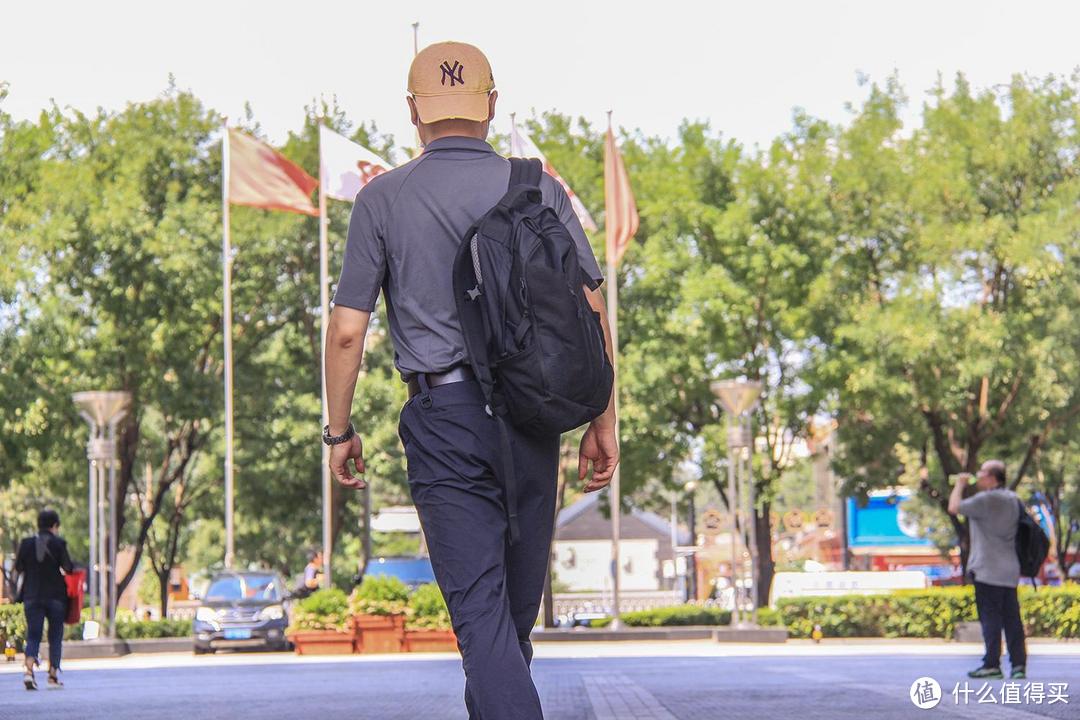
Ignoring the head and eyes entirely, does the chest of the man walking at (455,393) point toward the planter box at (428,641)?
yes

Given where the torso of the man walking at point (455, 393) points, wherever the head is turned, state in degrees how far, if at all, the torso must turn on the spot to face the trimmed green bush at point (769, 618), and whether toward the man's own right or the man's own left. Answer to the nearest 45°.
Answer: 0° — they already face it

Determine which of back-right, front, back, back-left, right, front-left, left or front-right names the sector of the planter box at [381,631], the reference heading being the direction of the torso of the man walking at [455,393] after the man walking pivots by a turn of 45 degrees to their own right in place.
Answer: front-left

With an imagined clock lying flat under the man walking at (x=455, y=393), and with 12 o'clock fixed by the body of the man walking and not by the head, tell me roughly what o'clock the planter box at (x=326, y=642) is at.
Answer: The planter box is roughly at 12 o'clock from the man walking.

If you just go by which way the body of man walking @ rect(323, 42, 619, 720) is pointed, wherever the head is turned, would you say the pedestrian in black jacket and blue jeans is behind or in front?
in front

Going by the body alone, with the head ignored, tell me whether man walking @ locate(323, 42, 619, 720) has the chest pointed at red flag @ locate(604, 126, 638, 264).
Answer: yes

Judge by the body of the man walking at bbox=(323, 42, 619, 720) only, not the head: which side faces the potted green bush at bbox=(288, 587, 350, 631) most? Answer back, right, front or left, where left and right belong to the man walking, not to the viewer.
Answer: front

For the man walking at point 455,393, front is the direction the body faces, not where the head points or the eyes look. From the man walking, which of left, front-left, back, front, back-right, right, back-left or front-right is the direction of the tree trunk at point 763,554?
front

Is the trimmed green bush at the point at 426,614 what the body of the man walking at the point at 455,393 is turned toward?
yes

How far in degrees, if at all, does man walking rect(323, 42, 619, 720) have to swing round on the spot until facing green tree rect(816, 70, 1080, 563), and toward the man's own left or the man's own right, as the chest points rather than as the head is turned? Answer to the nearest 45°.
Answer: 0° — they already face it

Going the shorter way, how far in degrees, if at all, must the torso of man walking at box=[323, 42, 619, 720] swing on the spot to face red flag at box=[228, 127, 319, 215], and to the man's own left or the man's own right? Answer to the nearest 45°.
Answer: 0° — they already face it

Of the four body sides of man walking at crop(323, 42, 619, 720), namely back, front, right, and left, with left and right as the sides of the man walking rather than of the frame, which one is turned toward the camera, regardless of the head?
back

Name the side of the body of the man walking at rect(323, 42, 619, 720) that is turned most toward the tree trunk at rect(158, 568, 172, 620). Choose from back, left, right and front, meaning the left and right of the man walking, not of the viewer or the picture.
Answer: front
